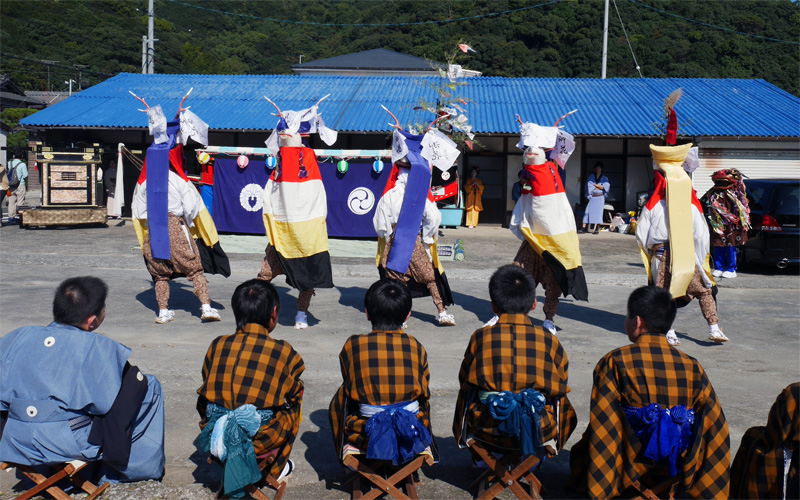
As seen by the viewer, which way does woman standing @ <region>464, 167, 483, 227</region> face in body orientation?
toward the camera

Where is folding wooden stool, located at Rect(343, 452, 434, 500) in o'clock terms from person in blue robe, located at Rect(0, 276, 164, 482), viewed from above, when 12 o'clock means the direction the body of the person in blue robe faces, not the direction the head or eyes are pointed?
The folding wooden stool is roughly at 2 o'clock from the person in blue robe.

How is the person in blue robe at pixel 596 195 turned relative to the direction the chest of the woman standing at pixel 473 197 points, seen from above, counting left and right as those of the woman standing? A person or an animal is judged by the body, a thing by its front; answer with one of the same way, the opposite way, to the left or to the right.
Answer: the same way

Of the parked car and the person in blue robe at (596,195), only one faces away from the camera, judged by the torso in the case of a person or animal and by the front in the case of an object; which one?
the parked car

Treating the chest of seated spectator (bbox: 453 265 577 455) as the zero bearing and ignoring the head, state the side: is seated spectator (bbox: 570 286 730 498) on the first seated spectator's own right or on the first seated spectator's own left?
on the first seated spectator's own right

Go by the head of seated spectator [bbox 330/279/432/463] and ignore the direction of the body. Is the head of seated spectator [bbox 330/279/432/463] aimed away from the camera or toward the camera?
away from the camera

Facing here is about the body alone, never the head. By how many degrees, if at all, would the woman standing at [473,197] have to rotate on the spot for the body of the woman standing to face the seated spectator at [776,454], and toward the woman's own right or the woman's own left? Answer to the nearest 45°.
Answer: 0° — they already face them

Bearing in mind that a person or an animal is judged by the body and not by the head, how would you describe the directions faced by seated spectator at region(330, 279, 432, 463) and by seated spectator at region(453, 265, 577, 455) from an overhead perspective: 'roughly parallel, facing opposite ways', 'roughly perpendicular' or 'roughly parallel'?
roughly parallel

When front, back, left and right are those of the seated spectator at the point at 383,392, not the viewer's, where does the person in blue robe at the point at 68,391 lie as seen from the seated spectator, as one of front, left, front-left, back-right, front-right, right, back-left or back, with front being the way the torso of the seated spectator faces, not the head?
left

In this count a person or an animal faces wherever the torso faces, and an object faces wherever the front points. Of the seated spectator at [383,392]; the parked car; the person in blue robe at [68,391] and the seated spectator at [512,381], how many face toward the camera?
0

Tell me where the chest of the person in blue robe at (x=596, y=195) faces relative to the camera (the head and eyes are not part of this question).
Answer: toward the camera

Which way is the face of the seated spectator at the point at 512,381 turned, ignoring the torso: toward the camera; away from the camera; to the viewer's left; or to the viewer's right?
away from the camera

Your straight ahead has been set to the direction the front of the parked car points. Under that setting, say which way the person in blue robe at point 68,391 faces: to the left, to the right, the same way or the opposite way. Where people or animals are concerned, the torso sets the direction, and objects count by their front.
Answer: the same way

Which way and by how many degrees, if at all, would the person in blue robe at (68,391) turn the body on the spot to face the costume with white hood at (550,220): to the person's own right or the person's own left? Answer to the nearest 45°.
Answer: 0° — they already face it

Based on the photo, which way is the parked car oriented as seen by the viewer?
away from the camera

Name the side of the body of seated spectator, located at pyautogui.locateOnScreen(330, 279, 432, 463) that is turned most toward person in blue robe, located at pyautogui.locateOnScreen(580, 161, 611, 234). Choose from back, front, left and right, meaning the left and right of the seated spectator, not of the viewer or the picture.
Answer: front

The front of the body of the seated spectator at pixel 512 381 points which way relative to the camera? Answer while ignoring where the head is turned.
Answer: away from the camera

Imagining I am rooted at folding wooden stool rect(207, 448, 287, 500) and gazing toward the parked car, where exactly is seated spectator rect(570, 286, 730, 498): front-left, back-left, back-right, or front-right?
front-right
